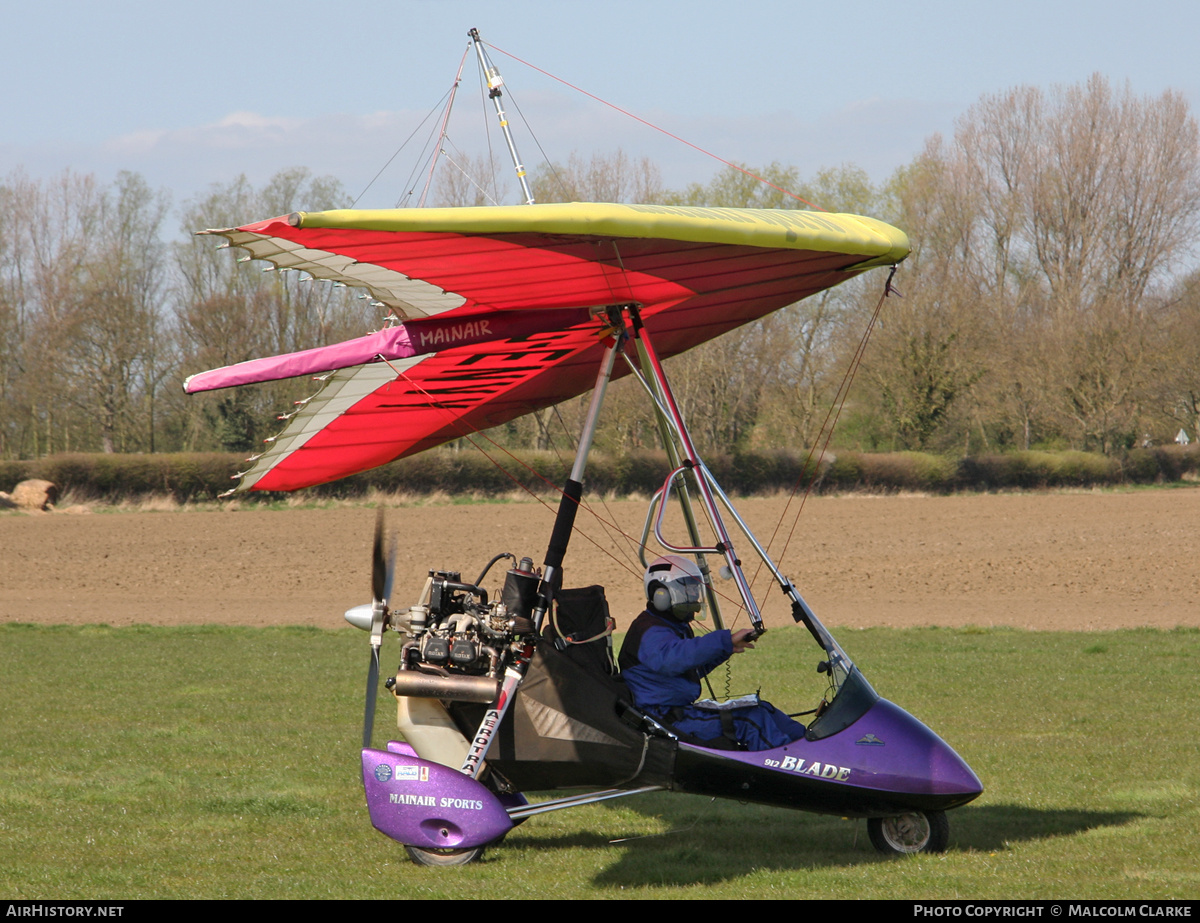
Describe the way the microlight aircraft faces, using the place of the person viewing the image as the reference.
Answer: facing to the right of the viewer

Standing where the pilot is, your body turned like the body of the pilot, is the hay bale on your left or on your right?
on your left

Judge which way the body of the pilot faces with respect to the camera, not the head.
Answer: to the viewer's right

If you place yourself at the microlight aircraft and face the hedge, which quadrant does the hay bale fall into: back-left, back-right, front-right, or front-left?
front-left

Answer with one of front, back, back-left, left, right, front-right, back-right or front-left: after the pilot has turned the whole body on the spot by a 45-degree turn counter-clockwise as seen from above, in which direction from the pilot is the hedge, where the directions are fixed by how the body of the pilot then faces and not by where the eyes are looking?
front-left

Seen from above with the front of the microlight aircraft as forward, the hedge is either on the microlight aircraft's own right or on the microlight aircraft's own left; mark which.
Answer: on the microlight aircraft's own left
